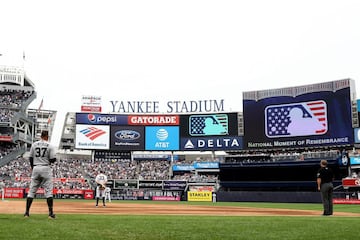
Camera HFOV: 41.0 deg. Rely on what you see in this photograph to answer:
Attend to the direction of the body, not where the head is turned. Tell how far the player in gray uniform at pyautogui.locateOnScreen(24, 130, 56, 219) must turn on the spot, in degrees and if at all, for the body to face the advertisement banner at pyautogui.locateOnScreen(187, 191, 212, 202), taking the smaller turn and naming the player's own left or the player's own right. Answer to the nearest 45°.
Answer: approximately 45° to the player's own right

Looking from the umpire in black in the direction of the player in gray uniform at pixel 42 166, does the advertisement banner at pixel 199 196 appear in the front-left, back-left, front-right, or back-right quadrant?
back-right

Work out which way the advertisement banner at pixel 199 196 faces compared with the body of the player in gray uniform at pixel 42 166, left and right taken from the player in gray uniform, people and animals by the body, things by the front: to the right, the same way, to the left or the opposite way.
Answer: the opposite way

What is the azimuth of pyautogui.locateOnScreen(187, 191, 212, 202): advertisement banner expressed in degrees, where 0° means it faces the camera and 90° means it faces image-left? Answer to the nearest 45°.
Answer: approximately 0°

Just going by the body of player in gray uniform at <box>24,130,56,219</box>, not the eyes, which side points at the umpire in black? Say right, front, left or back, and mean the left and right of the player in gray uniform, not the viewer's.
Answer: right

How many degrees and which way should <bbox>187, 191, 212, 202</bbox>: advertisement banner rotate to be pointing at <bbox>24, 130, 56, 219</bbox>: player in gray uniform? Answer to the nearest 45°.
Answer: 0° — it already faces them

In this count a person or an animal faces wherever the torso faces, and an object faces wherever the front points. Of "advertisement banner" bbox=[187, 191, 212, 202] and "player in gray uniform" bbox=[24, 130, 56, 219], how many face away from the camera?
1

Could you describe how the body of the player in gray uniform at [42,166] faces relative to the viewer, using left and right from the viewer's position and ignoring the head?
facing away from the viewer
